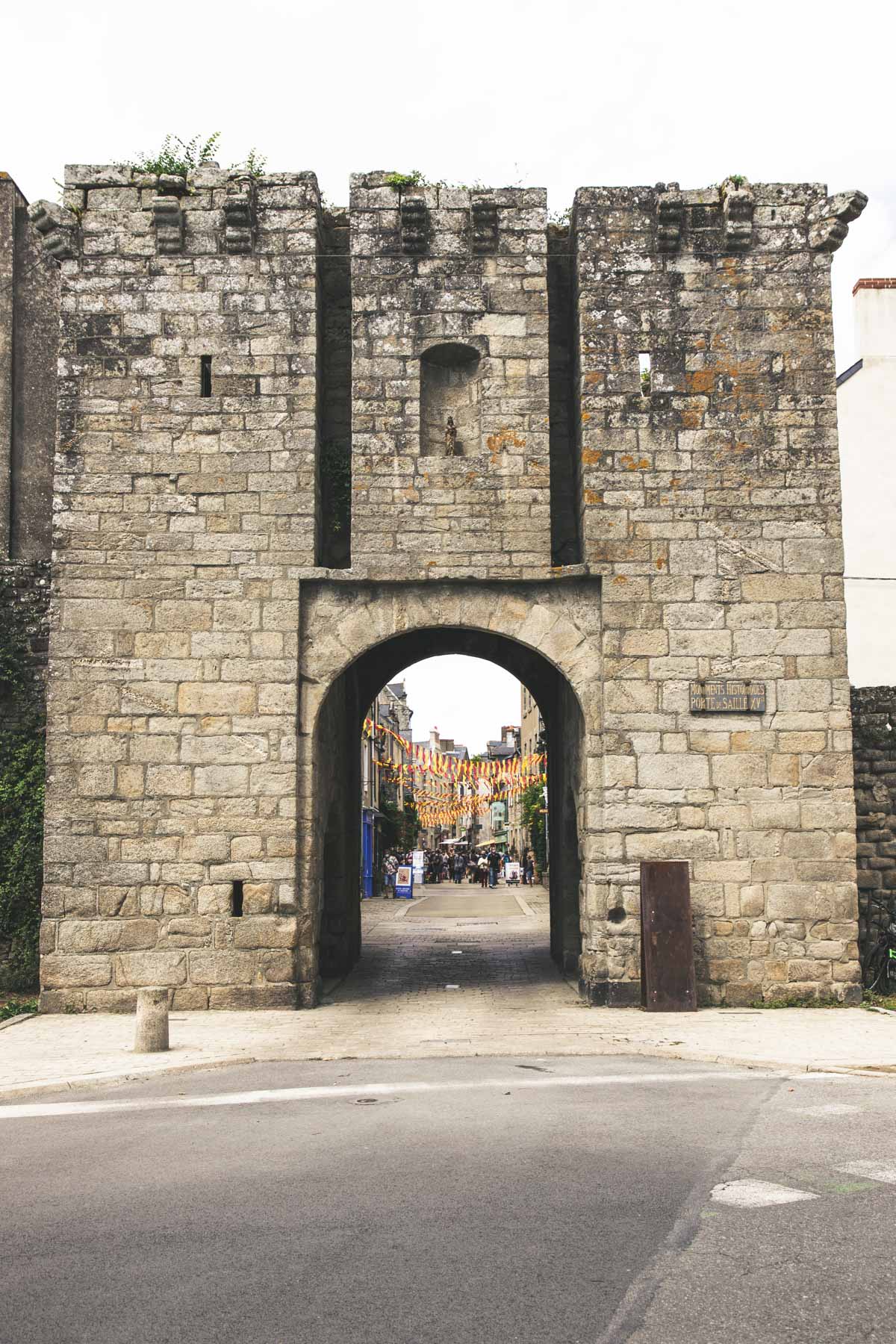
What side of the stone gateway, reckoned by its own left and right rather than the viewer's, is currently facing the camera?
front

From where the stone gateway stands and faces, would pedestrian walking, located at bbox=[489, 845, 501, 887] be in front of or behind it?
behind

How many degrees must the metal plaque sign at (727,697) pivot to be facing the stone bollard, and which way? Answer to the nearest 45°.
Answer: approximately 45° to its right

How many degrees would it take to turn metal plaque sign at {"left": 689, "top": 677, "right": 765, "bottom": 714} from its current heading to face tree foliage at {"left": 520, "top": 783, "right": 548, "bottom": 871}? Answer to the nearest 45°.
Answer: approximately 180°

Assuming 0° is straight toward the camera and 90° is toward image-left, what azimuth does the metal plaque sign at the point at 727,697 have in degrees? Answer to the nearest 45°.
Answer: approximately 0°

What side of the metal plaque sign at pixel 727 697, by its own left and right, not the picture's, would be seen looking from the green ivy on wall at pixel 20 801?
right

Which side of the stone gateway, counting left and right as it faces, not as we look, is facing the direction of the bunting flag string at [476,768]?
back

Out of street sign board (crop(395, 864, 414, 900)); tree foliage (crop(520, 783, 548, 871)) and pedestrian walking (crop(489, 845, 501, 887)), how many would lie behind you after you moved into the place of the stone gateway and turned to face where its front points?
3

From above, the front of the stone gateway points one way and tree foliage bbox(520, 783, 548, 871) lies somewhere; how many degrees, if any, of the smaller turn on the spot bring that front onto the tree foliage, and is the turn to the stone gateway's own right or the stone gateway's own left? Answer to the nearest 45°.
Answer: approximately 180°
